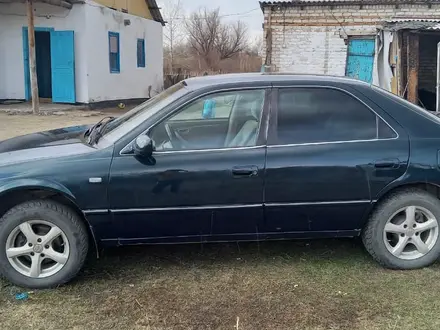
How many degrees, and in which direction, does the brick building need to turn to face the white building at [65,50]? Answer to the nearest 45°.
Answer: approximately 90° to its right

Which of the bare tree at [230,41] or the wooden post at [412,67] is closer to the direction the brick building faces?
the wooden post

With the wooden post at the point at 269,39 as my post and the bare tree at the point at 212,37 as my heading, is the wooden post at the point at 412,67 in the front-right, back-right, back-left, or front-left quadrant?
back-right

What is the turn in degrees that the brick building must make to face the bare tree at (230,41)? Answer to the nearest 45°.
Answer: approximately 180°

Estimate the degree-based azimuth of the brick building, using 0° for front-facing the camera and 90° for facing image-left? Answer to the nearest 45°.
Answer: approximately 0°

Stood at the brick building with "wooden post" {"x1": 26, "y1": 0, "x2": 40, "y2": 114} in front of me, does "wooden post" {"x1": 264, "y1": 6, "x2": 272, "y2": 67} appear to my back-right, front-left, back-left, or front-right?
front-right

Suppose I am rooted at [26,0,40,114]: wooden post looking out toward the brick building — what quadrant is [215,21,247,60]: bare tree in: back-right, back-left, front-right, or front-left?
front-left

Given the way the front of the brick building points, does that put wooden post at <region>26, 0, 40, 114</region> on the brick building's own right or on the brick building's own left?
on the brick building's own right

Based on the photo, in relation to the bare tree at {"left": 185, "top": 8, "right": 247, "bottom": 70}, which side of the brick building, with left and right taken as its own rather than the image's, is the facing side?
back

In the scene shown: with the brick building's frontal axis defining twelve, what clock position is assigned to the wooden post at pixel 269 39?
The wooden post is roughly at 3 o'clock from the brick building.
